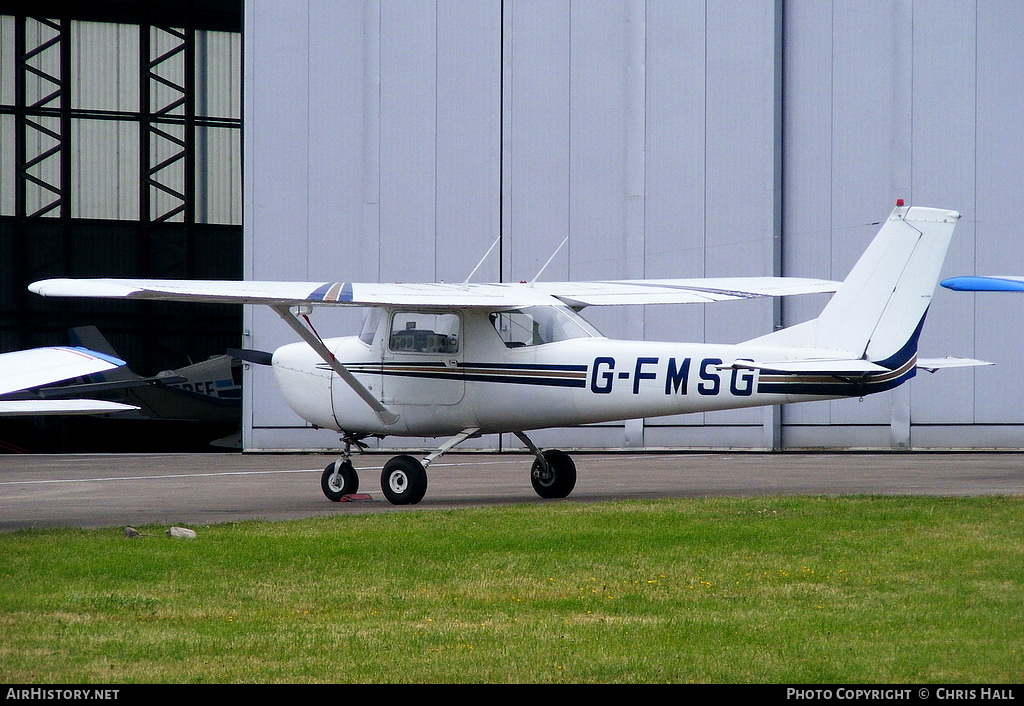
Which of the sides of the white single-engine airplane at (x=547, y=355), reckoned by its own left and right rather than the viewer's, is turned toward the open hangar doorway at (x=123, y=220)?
front

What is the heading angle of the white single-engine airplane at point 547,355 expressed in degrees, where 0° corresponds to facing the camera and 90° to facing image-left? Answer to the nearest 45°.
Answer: approximately 135°
